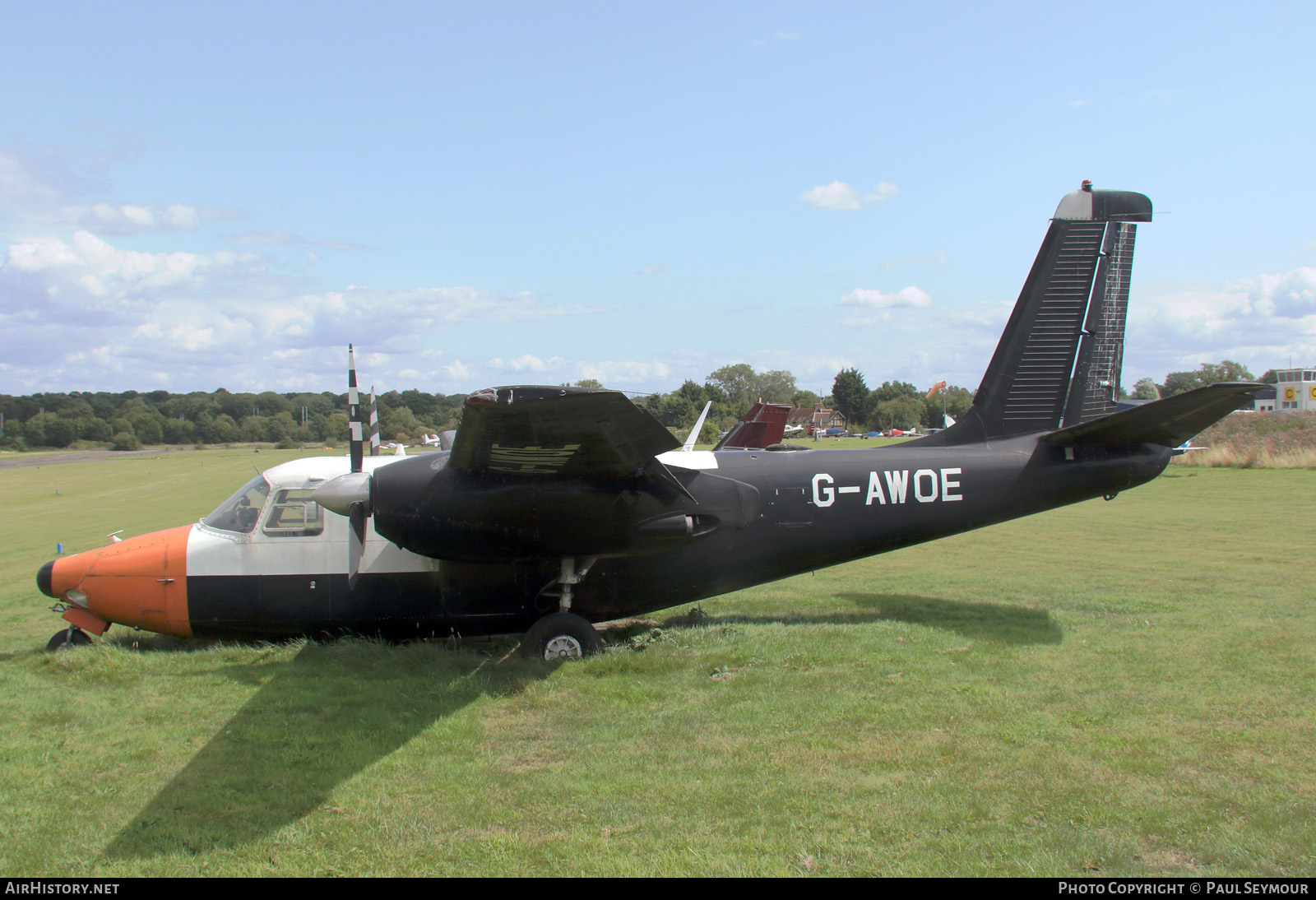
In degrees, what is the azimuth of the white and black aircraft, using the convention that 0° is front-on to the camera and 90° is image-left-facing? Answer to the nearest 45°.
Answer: approximately 90°
